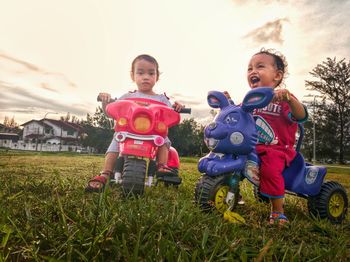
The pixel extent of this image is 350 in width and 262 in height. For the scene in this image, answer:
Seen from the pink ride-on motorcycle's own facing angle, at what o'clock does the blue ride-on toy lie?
The blue ride-on toy is roughly at 10 o'clock from the pink ride-on motorcycle.

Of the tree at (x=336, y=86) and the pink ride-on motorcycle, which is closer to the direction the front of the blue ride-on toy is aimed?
the pink ride-on motorcycle

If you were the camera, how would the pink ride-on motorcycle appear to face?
facing the viewer

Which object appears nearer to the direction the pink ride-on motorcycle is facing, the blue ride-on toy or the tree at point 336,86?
the blue ride-on toy

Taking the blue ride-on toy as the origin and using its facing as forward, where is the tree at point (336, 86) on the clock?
The tree is roughly at 5 o'clock from the blue ride-on toy.

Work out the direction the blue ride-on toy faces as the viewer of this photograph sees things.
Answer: facing the viewer and to the left of the viewer

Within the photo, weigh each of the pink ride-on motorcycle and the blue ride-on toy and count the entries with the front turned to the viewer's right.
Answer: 0

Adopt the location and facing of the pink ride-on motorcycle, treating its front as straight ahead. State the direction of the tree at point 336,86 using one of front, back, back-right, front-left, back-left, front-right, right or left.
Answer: back-left

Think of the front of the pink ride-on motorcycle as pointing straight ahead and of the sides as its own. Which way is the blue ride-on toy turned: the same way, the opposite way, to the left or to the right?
to the right
